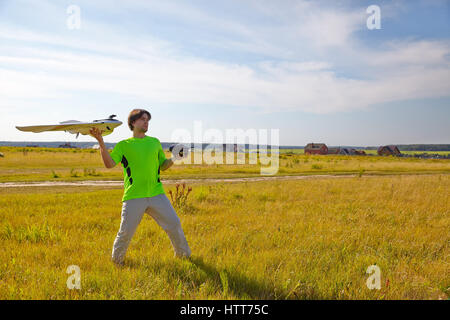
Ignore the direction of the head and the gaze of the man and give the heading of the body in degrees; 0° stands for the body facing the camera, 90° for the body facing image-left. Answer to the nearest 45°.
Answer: approximately 315°

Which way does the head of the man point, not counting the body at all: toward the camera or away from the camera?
toward the camera
